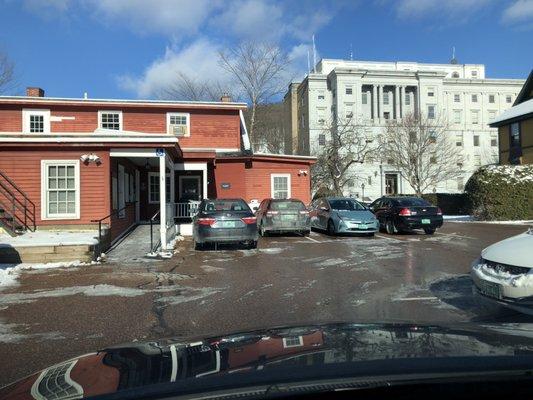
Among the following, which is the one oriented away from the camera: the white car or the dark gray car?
the dark gray car

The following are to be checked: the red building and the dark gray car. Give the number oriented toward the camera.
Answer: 1

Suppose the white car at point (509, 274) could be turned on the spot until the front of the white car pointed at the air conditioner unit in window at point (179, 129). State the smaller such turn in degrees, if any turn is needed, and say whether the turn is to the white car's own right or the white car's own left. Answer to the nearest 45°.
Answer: approximately 90° to the white car's own right

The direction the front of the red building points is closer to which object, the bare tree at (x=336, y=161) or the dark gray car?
the dark gray car

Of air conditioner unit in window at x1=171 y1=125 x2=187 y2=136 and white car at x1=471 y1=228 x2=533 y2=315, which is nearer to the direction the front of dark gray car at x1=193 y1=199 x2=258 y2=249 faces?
the air conditioner unit in window

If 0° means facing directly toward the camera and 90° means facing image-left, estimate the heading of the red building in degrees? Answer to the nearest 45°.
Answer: approximately 0°

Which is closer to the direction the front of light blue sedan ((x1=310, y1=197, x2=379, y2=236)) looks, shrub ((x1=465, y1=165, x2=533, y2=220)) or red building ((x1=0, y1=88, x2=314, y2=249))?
the shrub

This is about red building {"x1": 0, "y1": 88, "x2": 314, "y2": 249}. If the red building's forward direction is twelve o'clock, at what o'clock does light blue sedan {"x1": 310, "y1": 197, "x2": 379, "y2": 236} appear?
The light blue sedan is roughly at 10 o'clock from the red building.

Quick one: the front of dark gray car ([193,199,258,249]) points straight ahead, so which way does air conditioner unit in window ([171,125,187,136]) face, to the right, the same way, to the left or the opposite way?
the opposite way

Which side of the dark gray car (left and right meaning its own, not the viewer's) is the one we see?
back
